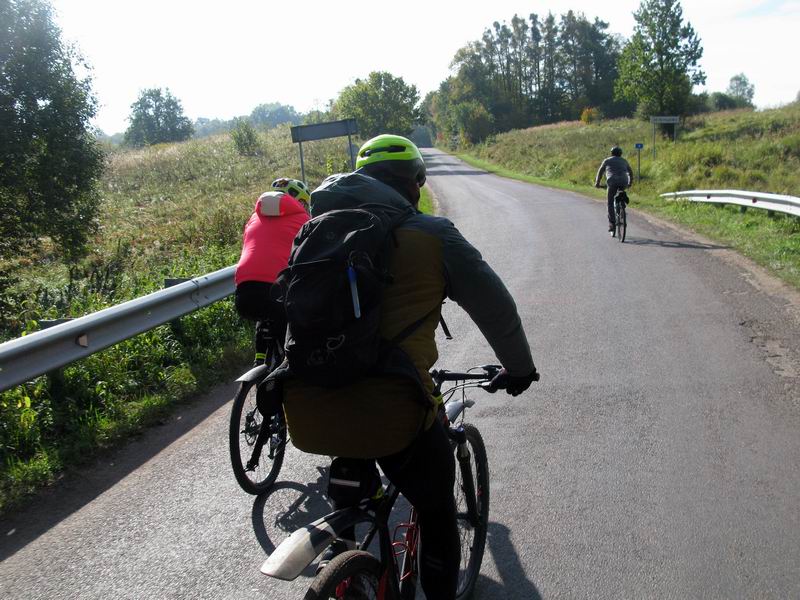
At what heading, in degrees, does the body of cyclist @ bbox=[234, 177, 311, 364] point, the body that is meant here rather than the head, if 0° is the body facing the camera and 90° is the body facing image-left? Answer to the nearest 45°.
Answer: approximately 225°

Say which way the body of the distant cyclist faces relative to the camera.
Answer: away from the camera

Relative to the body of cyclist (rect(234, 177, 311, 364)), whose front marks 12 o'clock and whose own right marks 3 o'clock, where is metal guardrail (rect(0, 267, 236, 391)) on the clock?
The metal guardrail is roughly at 9 o'clock from the cyclist.

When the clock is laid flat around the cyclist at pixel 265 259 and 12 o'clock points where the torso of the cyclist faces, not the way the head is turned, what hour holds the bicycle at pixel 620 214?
The bicycle is roughly at 12 o'clock from the cyclist.

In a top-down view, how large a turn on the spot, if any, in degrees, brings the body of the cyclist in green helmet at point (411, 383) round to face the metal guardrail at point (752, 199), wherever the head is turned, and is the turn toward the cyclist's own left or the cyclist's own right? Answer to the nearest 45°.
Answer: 0° — they already face it

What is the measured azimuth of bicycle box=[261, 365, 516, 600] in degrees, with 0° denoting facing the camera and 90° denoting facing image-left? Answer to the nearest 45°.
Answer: approximately 225°

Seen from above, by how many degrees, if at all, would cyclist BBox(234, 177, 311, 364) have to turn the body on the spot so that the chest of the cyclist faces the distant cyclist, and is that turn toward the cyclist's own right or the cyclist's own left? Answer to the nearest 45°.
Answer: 0° — they already face them

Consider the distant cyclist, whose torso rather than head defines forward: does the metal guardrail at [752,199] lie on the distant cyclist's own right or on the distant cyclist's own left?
on the distant cyclist's own right
